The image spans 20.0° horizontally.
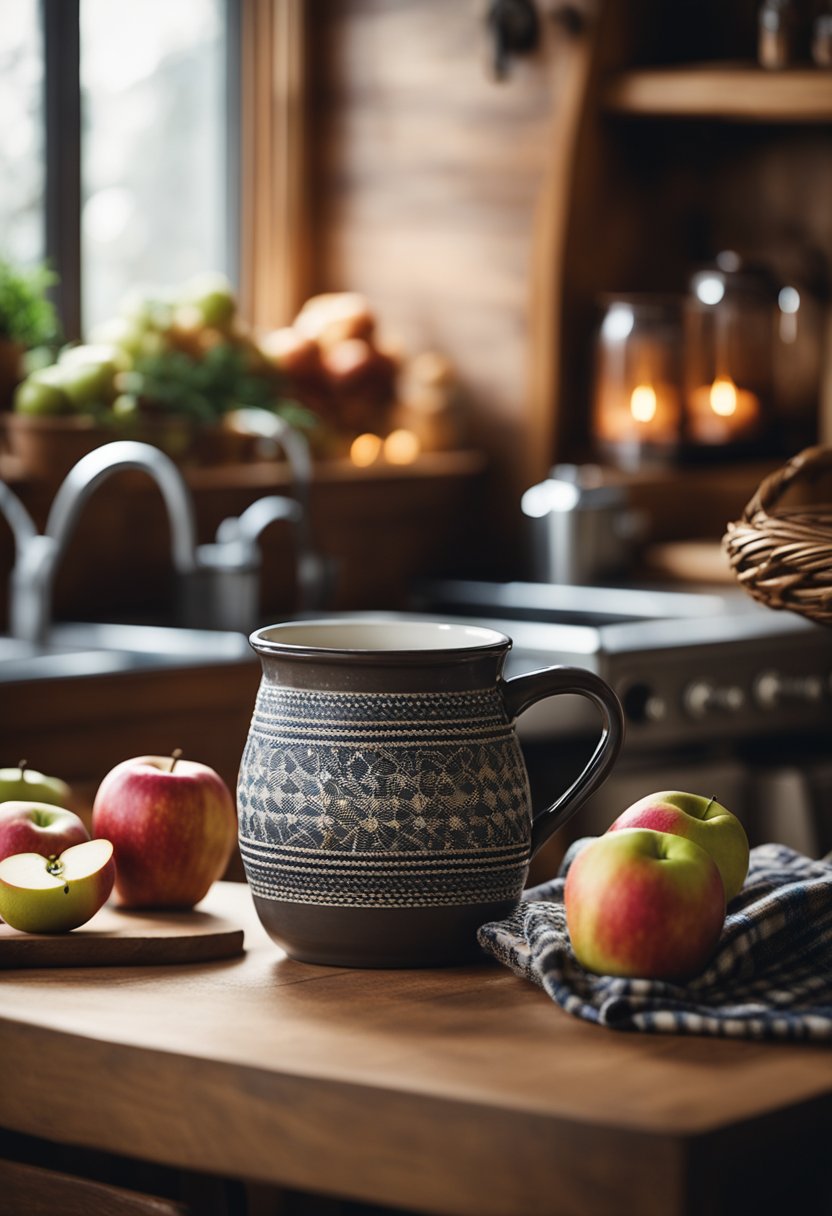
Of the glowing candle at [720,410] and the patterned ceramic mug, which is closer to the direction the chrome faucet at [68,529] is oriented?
the glowing candle

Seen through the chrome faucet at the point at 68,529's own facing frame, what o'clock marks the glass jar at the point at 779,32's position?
The glass jar is roughly at 11 o'clock from the chrome faucet.

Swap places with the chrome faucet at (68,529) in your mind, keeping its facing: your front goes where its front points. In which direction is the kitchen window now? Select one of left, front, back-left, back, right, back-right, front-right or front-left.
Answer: left

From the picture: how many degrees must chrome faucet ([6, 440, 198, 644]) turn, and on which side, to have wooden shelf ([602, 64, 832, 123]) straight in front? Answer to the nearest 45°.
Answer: approximately 45° to its left

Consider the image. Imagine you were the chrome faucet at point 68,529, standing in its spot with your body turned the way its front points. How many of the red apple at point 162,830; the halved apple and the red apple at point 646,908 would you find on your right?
3

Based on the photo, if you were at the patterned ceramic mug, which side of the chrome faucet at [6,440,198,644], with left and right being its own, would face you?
right

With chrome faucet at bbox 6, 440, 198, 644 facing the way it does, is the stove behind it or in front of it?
in front

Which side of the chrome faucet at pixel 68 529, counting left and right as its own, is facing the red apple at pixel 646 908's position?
right

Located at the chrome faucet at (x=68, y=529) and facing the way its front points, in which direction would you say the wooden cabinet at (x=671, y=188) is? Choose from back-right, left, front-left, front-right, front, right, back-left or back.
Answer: front-left

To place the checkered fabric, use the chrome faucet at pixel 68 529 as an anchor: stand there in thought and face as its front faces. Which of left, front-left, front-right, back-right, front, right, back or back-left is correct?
right

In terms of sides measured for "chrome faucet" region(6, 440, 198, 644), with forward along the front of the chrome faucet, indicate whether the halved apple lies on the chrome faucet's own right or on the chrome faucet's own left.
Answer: on the chrome faucet's own right

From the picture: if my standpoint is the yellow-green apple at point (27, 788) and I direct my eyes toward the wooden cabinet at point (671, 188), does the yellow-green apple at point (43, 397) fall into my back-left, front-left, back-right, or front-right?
front-left

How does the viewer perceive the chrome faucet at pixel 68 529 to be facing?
facing to the right of the viewer

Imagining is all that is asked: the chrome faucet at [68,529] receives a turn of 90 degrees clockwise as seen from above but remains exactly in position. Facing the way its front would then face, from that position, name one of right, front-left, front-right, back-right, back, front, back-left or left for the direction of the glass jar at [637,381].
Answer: back-left

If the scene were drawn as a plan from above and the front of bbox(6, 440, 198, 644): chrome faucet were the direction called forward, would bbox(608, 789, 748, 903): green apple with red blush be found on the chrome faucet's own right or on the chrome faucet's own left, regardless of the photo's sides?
on the chrome faucet's own right

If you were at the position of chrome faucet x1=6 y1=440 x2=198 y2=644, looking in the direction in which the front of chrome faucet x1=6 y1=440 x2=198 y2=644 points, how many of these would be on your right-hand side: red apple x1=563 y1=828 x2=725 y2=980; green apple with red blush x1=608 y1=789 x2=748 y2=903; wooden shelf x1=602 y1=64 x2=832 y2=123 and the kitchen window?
2
